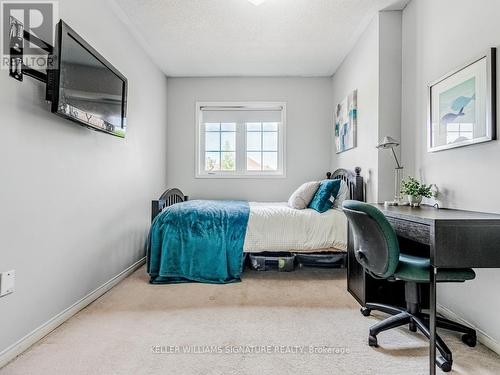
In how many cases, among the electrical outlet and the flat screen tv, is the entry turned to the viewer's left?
0

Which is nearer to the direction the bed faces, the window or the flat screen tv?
the flat screen tv

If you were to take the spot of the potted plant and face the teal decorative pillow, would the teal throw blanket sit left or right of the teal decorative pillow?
left

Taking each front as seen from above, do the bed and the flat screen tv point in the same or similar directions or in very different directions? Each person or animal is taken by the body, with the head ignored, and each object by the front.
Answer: very different directions

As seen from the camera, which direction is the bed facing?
to the viewer's left

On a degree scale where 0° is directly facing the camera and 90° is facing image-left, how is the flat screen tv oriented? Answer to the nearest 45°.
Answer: approximately 315°

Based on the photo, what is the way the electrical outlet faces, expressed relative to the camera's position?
facing the viewer and to the right of the viewer

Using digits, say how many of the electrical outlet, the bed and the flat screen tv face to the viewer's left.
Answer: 1

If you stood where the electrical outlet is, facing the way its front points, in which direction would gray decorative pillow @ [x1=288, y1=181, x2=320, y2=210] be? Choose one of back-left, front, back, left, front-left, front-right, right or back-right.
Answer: front-left

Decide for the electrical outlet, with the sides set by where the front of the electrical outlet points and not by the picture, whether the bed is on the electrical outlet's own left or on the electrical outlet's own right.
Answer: on the electrical outlet's own left

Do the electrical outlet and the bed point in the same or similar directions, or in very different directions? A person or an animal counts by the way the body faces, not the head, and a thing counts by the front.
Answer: very different directions

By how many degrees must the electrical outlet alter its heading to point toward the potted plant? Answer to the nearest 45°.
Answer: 0° — it already faces it

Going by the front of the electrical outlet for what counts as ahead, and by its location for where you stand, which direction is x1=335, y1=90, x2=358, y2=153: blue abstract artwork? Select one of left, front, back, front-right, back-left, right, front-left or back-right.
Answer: front-left
